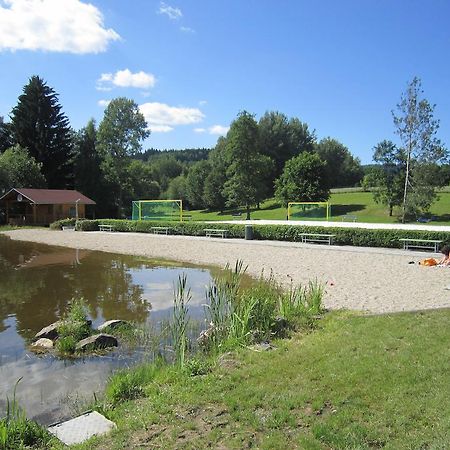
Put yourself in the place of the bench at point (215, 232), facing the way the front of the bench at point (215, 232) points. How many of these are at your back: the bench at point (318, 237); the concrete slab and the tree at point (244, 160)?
1

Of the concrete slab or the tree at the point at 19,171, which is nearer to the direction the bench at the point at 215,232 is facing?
the concrete slab

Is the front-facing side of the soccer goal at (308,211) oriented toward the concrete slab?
yes

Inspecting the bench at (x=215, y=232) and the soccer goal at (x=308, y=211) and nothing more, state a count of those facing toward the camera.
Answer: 2

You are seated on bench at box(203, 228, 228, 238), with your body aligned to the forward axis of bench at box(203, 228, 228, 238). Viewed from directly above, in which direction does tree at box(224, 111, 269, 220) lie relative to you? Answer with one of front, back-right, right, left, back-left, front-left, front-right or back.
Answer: back

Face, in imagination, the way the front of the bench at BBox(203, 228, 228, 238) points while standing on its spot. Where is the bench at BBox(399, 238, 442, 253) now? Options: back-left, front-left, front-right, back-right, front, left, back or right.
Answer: front-left

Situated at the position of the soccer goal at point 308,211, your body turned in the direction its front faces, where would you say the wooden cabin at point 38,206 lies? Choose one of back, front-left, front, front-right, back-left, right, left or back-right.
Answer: right

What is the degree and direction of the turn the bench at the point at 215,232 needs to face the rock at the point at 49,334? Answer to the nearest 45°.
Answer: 0° — it already faces it

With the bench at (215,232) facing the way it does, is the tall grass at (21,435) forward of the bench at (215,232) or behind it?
forward

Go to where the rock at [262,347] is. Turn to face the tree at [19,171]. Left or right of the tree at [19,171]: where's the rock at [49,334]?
left

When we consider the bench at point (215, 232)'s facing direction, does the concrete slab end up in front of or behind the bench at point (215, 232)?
in front

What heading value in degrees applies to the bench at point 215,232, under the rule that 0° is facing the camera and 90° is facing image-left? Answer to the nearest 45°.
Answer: approximately 0°

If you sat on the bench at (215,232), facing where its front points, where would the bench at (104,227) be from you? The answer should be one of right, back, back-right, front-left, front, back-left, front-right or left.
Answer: back-right

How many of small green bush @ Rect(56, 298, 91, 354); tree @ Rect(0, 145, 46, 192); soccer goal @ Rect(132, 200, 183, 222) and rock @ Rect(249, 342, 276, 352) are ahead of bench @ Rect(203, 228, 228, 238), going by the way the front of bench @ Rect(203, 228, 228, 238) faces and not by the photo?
2
